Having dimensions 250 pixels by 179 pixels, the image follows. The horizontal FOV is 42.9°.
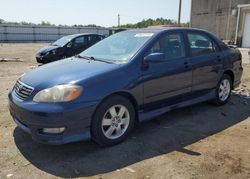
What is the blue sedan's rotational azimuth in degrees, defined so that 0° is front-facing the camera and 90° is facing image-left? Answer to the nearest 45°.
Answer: approximately 45°

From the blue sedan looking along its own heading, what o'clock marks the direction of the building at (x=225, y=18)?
The building is roughly at 5 o'clock from the blue sedan.

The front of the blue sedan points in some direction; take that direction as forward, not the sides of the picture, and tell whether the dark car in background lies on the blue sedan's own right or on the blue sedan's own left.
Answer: on the blue sedan's own right

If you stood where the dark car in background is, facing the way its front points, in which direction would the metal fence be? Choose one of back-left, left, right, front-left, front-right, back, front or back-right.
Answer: back-right

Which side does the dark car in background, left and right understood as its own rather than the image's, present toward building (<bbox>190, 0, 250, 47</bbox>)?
back

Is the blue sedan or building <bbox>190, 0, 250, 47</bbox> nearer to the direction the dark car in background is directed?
the blue sedan

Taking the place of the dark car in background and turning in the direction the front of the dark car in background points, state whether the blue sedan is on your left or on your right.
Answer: on your left

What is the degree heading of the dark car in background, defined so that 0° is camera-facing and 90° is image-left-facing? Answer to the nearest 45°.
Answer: approximately 45°

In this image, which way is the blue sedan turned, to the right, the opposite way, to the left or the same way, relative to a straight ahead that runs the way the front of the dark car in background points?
the same way

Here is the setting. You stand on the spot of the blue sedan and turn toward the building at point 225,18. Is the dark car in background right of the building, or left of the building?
left

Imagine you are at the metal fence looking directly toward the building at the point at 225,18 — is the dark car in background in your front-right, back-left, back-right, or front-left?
front-right

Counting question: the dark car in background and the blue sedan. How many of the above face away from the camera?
0
